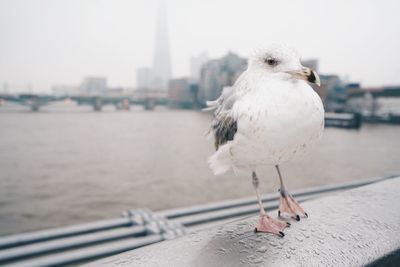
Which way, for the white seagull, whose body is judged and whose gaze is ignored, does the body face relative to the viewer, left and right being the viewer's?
facing the viewer and to the right of the viewer
